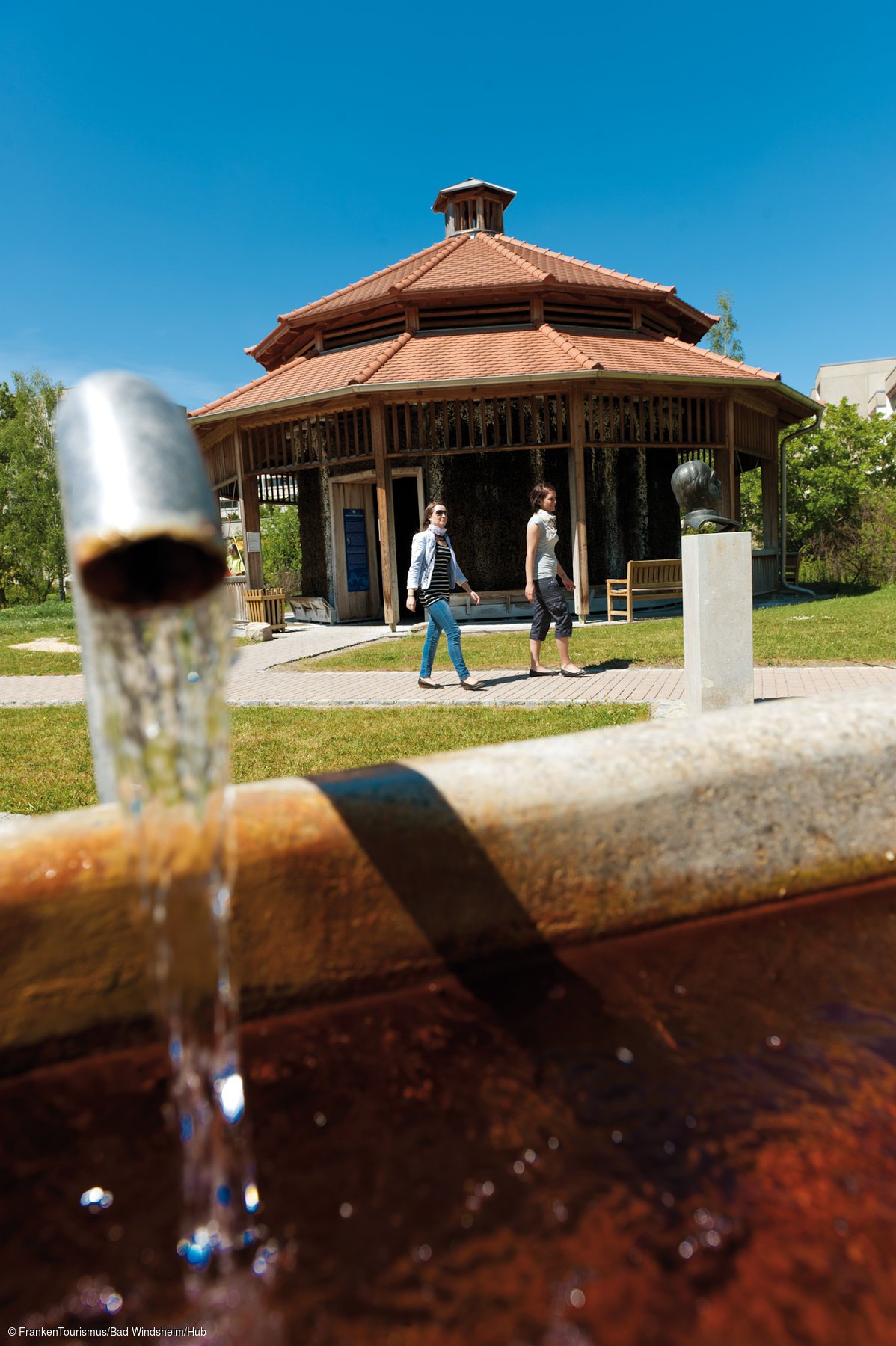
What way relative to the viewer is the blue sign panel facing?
toward the camera

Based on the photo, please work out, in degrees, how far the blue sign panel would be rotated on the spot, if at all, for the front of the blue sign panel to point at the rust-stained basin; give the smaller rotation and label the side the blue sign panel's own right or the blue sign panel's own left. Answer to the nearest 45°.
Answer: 0° — it already faces it

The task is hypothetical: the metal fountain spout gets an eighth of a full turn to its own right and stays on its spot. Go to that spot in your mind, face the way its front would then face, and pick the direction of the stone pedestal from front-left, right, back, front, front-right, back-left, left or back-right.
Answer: back

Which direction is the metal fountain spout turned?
toward the camera

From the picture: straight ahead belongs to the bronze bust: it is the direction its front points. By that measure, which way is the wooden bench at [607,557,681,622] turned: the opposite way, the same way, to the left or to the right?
to the left

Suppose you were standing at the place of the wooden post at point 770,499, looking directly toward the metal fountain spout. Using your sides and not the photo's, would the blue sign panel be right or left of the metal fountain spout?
right

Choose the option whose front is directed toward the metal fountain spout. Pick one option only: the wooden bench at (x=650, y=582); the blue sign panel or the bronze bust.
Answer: the blue sign panel

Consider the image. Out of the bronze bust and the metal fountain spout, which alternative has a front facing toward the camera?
the metal fountain spout
